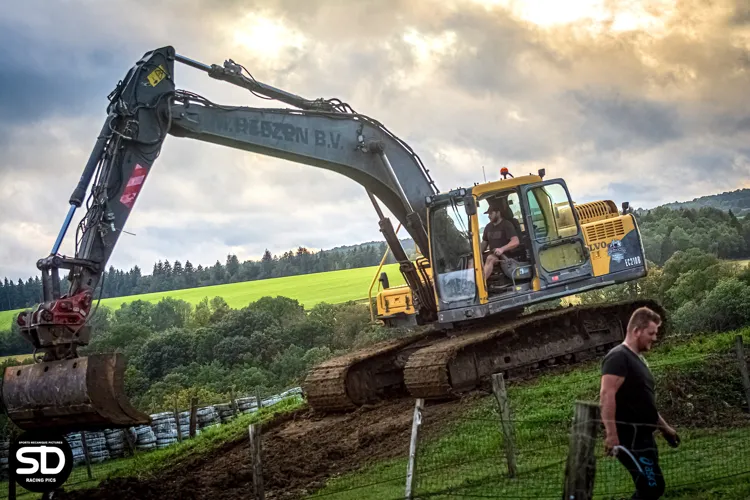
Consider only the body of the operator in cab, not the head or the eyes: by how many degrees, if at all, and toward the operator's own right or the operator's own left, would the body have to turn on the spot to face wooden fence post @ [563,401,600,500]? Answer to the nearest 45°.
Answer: approximately 45° to the operator's own left

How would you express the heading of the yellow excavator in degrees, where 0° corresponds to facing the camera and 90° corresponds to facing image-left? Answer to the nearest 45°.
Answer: approximately 45°

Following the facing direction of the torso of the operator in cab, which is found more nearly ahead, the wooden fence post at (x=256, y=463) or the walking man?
the wooden fence post

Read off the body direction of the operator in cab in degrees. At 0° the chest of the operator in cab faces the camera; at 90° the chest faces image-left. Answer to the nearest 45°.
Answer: approximately 45°

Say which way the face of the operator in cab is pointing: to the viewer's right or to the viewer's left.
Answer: to the viewer's left
